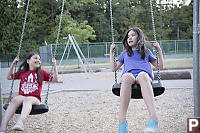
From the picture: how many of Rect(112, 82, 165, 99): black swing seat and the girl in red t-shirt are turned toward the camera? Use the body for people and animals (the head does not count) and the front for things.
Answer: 2

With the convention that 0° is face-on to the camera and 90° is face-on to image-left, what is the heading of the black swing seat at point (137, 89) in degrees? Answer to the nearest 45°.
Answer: approximately 0°

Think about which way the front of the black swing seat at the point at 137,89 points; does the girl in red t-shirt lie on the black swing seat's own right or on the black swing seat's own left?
on the black swing seat's own right

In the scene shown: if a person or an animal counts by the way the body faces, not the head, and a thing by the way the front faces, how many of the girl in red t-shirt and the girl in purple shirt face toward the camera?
2

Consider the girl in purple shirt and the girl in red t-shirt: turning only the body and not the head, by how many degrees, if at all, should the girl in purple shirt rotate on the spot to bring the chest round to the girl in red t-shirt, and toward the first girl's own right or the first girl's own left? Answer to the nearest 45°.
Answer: approximately 90° to the first girl's own right

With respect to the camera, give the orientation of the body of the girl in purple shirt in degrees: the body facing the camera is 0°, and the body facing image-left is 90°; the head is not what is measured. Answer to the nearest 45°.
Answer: approximately 0°

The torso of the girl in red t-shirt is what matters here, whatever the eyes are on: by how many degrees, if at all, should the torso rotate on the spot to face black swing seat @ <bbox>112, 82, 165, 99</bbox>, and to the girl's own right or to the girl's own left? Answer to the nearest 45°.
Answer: approximately 45° to the girl's own left

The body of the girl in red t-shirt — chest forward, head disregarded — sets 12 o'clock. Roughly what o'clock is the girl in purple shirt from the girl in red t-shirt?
The girl in purple shirt is roughly at 10 o'clock from the girl in red t-shirt.
